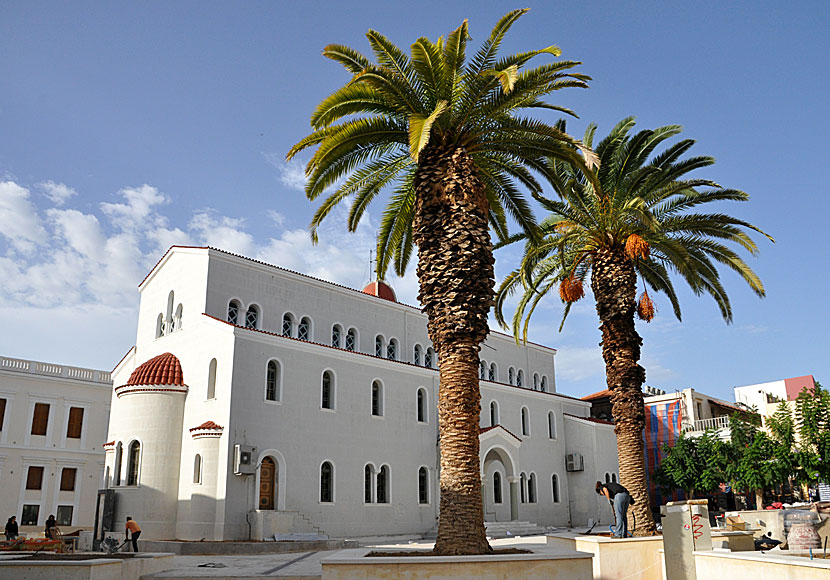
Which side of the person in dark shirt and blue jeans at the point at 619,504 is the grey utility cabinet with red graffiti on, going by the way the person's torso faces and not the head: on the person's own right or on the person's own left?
on the person's own left

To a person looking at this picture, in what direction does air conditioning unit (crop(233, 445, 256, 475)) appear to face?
facing the viewer and to the right of the viewer

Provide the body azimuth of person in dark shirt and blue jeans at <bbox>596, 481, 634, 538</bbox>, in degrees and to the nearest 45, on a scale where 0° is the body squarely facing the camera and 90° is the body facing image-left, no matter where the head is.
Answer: approximately 90°

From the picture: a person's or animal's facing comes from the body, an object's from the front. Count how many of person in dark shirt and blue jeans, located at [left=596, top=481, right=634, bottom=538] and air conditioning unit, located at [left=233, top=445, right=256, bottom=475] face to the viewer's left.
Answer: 1

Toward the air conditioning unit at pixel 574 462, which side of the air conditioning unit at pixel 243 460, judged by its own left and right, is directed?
left

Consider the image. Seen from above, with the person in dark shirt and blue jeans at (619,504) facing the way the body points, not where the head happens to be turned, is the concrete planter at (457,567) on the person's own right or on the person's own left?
on the person's own left

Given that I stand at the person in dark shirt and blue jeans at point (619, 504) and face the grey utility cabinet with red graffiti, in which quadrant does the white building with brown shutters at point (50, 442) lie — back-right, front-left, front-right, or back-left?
back-right

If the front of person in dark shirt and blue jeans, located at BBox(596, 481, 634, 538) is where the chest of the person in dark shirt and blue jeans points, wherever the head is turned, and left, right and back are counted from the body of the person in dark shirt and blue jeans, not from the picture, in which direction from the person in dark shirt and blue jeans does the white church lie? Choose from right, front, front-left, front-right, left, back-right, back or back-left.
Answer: front-right

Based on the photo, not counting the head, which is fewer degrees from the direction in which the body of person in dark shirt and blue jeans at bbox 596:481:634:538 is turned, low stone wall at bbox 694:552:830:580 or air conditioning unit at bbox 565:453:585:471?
the air conditioning unit

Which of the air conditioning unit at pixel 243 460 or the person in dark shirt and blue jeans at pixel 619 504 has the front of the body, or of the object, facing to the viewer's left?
the person in dark shirt and blue jeans

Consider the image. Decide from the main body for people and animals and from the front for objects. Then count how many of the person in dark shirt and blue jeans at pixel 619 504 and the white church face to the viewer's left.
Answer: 1
